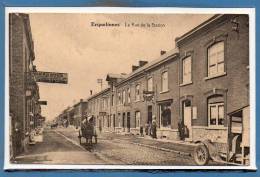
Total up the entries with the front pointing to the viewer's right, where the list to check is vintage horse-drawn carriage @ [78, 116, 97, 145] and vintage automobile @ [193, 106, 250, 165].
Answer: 0

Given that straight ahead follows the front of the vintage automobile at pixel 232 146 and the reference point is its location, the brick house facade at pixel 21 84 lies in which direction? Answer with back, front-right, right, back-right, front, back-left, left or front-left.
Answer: front-left

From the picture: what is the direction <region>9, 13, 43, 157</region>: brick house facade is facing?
to the viewer's right

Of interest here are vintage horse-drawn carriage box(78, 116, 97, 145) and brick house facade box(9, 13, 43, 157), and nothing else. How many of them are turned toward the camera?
1

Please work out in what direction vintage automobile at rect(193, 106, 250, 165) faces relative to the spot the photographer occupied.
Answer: facing away from the viewer and to the left of the viewer

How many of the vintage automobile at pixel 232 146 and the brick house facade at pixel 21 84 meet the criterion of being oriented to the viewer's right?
1

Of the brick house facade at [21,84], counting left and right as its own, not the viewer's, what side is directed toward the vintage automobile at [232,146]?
front

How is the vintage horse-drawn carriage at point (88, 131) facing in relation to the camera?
toward the camera

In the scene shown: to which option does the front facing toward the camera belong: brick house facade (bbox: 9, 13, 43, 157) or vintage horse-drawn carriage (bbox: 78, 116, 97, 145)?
the vintage horse-drawn carriage
